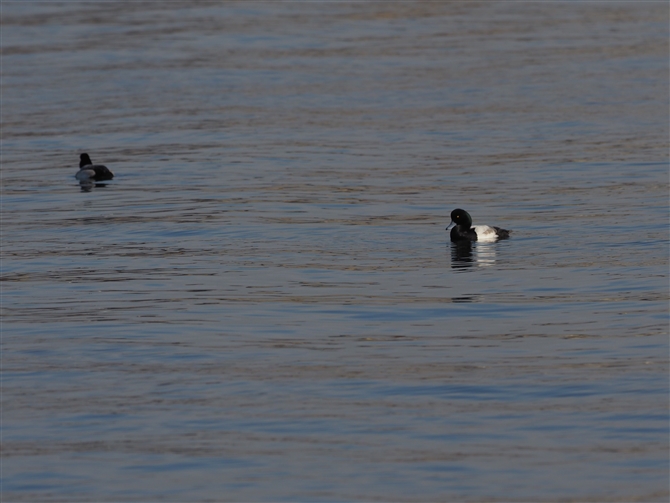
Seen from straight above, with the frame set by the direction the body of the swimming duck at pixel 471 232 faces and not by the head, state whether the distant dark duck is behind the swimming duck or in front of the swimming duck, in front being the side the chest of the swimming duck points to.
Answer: in front

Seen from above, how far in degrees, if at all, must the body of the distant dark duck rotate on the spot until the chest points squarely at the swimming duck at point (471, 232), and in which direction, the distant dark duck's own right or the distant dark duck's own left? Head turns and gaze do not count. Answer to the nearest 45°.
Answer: approximately 135° to the distant dark duck's own left

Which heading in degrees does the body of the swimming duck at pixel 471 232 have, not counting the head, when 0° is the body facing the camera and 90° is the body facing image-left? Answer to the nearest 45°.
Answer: approximately 90°

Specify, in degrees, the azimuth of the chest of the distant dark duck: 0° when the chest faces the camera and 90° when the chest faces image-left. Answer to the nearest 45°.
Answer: approximately 90°

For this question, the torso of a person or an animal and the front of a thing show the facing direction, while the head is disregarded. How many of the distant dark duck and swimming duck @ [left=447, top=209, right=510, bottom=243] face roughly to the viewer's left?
2

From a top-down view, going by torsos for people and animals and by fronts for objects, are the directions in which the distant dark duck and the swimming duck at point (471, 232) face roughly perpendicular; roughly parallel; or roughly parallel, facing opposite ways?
roughly parallel
